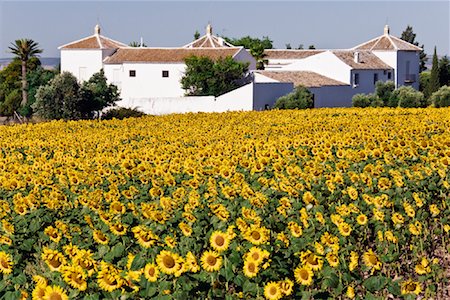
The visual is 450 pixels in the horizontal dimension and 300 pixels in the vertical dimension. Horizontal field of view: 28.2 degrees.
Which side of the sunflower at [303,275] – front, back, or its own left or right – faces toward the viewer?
front

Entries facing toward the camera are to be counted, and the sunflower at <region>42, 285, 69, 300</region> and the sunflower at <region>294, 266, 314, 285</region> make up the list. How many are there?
2

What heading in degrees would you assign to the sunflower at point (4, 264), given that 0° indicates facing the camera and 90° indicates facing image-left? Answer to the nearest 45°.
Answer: approximately 0°

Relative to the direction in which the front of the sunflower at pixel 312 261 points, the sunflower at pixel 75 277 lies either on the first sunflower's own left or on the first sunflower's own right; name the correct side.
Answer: on the first sunflower's own right

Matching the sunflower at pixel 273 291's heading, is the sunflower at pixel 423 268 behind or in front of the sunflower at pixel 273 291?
behind

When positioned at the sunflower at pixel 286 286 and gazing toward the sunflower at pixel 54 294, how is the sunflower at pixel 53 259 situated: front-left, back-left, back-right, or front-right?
front-right

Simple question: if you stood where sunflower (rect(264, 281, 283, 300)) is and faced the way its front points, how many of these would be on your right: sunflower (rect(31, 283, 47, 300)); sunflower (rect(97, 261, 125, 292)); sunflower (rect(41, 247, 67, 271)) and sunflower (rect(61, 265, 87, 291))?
4

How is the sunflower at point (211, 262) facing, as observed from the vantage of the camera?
facing the viewer

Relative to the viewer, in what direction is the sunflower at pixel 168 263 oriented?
toward the camera

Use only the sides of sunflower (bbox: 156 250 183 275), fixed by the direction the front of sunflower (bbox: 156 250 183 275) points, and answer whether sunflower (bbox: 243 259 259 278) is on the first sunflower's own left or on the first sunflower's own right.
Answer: on the first sunflower's own left

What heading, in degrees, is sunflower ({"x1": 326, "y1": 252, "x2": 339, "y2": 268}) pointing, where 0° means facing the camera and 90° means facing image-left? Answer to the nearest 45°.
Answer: approximately 315°

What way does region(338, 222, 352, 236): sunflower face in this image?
toward the camera
